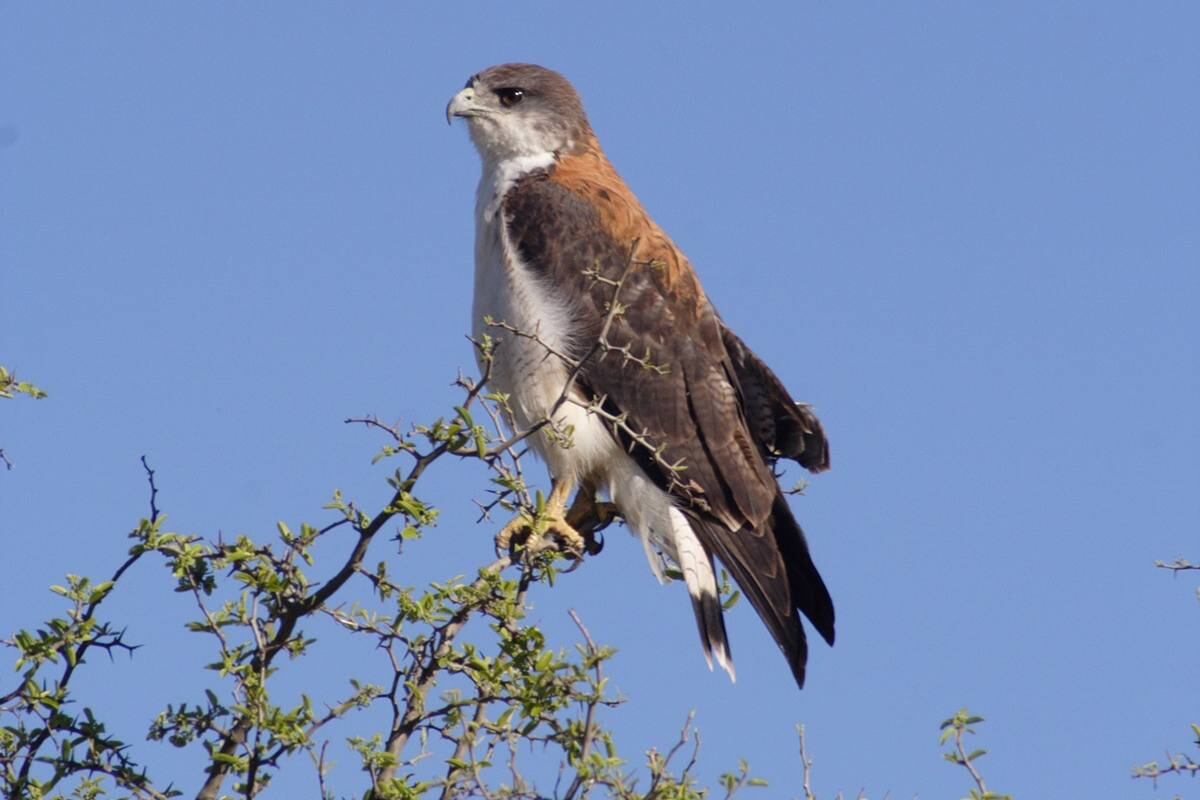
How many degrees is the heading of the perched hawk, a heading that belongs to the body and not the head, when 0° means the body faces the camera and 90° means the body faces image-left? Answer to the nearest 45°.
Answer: approximately 90°
